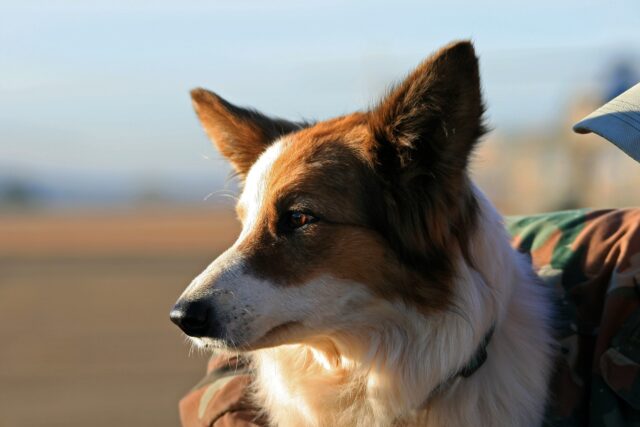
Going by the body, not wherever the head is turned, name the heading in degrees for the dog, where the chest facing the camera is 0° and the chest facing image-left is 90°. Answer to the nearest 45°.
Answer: approximately 45°
